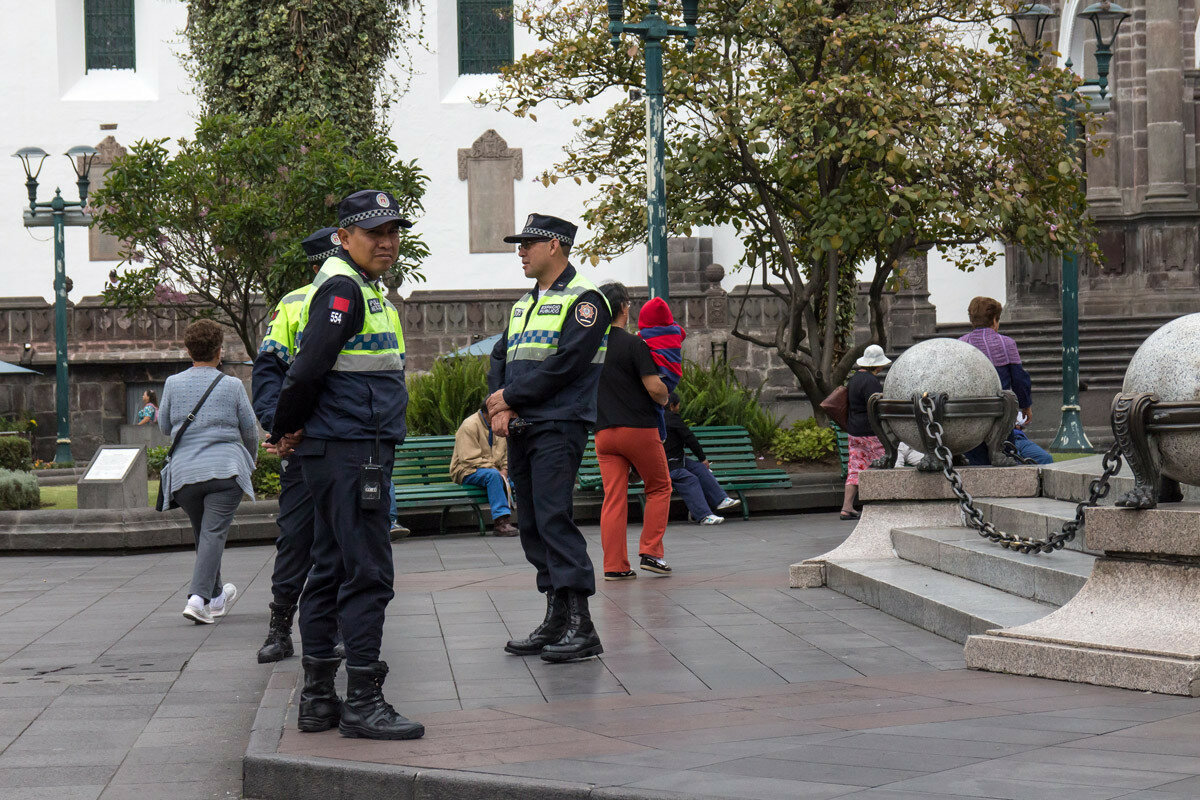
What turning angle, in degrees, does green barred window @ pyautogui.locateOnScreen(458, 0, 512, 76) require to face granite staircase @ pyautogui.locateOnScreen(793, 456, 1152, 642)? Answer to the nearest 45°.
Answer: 0° — it already faces it

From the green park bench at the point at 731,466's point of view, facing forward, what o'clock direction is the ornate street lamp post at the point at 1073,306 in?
The ornate street lamp post is roughly at 9 o'clock from the green park bench.

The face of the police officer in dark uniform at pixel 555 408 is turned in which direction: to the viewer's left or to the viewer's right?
to the viewer's left

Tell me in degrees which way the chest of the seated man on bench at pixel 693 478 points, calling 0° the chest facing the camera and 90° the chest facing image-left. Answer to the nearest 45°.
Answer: approximately 315°

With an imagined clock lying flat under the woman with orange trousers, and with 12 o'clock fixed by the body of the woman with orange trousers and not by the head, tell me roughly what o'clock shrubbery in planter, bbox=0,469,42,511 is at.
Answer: The shrubbery in planter is roughly at 9 o'clock from the woman with orange trousers.

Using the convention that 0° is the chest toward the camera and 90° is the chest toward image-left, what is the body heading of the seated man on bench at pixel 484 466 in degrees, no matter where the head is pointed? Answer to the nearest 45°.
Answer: approximately 315°

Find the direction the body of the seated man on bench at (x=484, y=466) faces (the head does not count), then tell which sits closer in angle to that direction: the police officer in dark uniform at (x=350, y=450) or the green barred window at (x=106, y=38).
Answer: the police officer in dark uniform
